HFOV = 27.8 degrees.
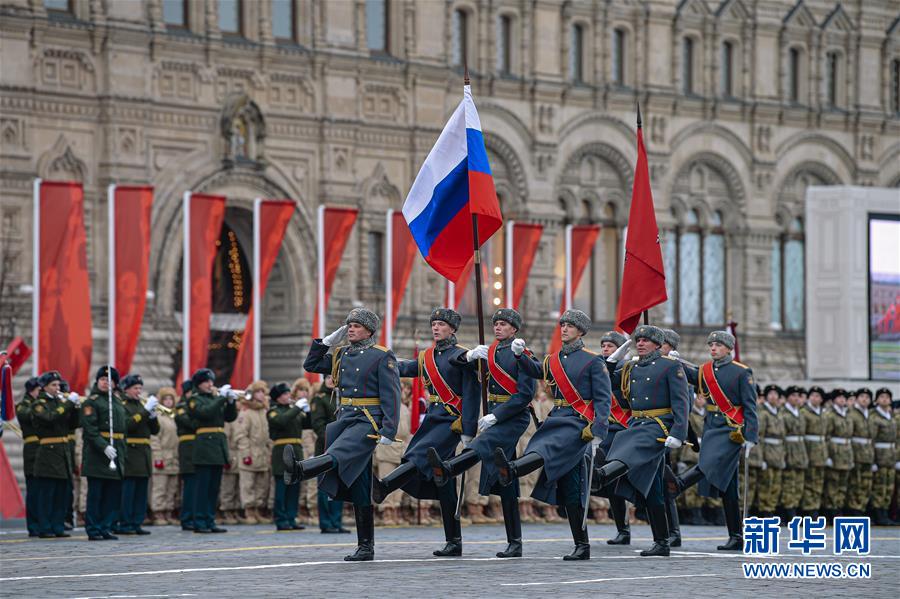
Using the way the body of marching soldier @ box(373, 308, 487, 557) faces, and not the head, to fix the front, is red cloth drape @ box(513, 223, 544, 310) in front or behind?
behind

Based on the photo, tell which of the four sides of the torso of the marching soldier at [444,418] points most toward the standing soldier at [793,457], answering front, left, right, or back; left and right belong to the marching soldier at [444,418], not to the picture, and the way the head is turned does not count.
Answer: back

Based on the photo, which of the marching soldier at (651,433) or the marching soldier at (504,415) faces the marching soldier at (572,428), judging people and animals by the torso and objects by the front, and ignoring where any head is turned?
the marching soldier at (651,433)

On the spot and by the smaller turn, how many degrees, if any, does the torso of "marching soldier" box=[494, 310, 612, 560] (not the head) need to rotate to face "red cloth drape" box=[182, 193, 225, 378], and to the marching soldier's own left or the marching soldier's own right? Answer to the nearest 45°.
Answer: approximately 90° to the marching soldier's own right

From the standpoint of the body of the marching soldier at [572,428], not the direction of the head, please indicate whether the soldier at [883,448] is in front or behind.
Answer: behind

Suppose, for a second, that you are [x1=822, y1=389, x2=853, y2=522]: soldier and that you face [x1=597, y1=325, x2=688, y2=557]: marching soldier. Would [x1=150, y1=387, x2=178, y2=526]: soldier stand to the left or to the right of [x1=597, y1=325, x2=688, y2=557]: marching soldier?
right
